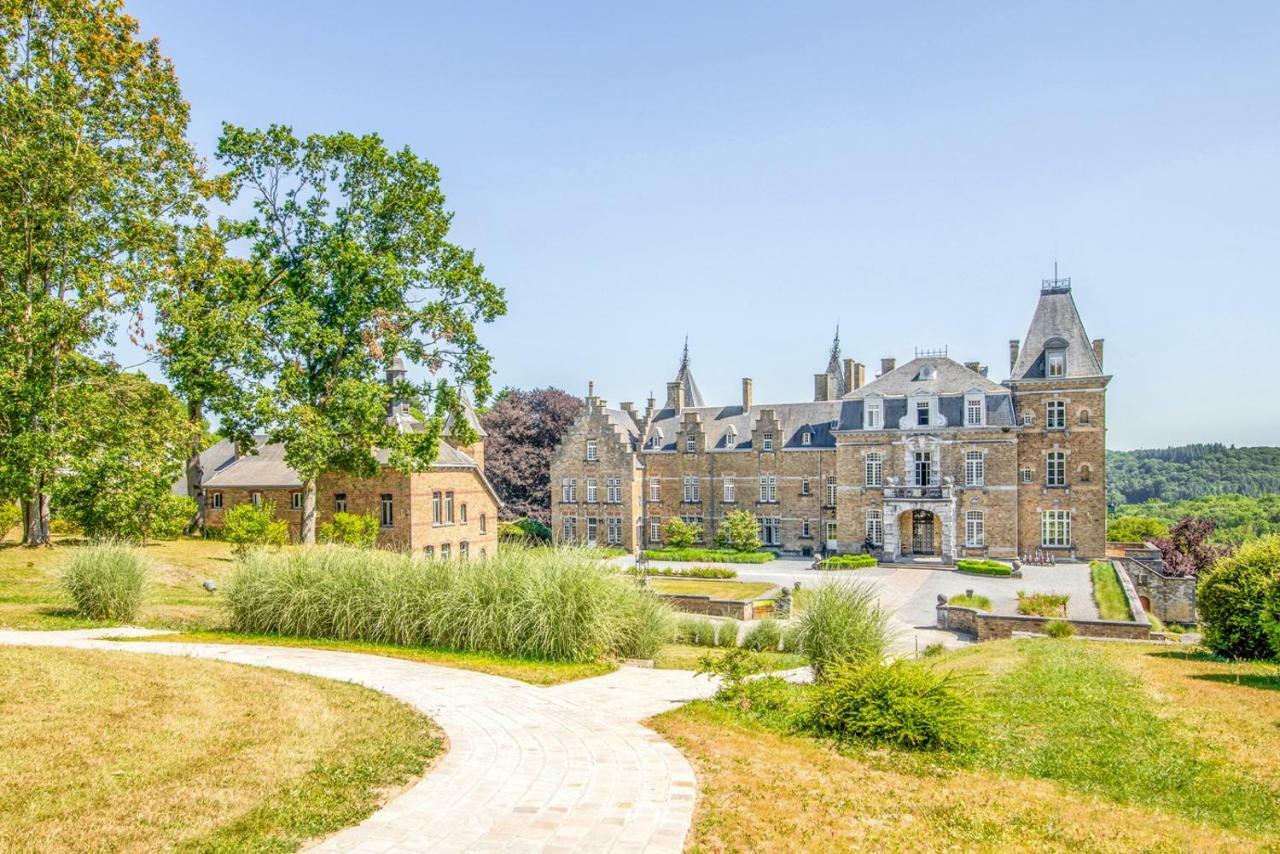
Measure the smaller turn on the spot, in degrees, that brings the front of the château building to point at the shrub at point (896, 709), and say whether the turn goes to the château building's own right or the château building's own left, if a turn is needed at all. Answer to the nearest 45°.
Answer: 0° — it already faces it

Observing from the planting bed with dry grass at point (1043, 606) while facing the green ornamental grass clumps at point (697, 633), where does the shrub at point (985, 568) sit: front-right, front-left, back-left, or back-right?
back-right

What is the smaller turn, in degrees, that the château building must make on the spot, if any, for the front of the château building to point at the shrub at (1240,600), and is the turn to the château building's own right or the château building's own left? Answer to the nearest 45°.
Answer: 0° — it already faces it

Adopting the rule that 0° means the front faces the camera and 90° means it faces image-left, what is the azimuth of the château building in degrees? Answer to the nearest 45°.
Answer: approximately 0°

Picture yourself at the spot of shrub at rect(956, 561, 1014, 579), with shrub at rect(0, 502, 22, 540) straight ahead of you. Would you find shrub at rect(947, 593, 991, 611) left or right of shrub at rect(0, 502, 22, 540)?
left

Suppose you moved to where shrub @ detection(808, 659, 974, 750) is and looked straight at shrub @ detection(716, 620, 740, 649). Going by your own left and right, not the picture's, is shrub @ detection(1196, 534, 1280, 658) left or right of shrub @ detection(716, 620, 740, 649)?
right

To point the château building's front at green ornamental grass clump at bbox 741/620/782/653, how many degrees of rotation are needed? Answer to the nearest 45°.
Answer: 0° — it already faces it

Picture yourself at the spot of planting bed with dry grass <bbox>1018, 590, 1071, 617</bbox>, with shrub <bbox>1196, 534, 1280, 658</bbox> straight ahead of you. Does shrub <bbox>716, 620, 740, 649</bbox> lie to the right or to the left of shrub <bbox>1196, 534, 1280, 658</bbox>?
right
